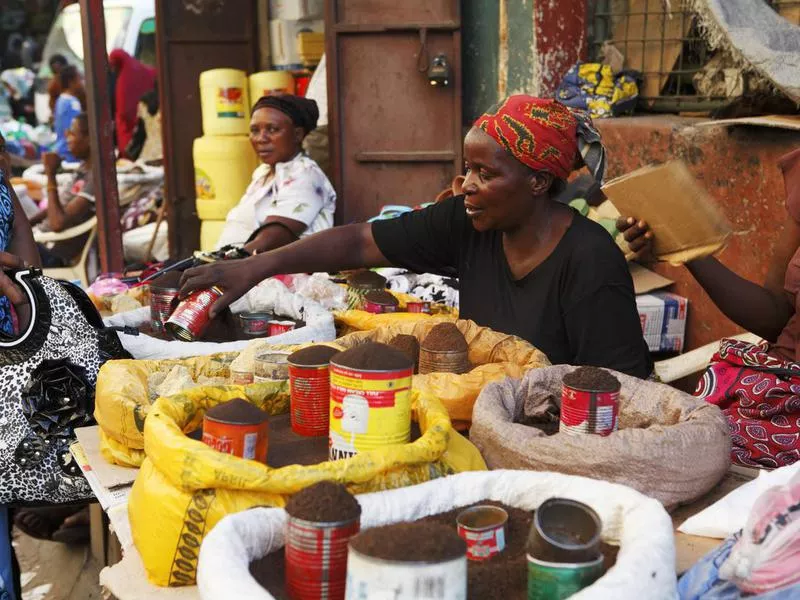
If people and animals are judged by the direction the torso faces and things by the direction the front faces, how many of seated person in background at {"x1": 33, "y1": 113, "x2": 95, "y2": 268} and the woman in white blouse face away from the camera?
0

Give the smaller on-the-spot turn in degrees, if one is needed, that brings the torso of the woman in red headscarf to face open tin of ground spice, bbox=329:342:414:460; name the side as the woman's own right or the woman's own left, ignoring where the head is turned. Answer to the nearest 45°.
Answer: approximately 45° to the woman's own left

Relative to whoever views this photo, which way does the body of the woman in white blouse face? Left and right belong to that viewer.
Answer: facing the viewer and to the left of the viewer

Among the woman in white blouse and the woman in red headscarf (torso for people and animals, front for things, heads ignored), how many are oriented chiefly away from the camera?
0

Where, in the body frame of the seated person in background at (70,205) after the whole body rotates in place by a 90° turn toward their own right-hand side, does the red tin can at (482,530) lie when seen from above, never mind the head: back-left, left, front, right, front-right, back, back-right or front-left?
back

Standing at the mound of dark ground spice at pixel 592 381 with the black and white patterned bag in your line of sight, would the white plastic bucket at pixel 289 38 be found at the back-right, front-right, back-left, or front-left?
front-right

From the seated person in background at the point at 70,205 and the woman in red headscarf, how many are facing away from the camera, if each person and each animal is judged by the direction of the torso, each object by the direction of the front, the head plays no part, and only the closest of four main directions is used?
0

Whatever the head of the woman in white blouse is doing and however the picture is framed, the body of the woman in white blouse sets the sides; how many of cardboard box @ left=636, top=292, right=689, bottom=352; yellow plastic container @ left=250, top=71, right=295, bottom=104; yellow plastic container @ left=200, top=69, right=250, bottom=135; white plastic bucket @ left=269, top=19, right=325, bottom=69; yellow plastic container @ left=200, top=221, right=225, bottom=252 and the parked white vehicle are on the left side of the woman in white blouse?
1

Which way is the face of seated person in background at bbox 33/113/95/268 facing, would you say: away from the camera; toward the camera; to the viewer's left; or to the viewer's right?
to the viewer's left

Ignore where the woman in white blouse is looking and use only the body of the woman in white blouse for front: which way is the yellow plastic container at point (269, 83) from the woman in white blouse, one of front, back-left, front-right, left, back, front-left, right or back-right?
back-right

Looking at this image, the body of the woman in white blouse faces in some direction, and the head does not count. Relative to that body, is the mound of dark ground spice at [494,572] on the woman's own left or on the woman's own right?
on the woman's own left

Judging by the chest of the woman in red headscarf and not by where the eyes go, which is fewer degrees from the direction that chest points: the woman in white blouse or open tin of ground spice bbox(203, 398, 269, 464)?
the open tin of ground spice

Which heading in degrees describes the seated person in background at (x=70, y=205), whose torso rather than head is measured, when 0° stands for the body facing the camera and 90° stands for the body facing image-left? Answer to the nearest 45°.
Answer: approximately 90°

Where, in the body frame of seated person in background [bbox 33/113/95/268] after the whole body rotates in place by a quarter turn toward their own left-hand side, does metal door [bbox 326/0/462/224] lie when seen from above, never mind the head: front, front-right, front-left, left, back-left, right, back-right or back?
front-left
